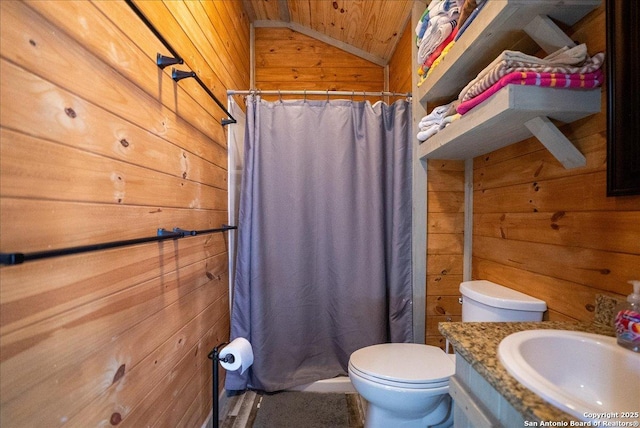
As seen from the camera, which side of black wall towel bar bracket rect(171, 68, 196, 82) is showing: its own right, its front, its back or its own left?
right

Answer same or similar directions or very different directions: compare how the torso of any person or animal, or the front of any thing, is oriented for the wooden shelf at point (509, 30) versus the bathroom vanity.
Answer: same or similar directions

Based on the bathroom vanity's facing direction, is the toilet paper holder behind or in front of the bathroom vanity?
in front

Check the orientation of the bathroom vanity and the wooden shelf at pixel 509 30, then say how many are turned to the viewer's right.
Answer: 0

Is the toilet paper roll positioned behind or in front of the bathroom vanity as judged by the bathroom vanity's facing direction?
in front

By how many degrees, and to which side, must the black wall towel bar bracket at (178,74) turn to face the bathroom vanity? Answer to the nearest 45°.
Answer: approximately 45° to its right

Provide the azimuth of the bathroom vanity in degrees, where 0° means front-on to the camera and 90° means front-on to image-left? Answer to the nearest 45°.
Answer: approximately 45°

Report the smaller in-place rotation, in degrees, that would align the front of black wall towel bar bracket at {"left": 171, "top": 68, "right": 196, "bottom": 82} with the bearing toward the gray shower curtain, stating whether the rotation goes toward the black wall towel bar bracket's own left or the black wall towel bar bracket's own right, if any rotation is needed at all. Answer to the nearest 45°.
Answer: approximately 45° to the black wall towel bar bracket's own left

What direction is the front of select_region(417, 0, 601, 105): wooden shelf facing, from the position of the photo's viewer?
facing the viewer and to the left of the viewer

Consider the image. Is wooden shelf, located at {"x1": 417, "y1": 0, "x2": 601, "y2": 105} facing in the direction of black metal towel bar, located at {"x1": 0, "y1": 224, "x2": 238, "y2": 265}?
yes

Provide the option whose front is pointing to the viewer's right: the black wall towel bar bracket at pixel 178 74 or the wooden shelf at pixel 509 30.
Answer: the black wall towel bar bracket
